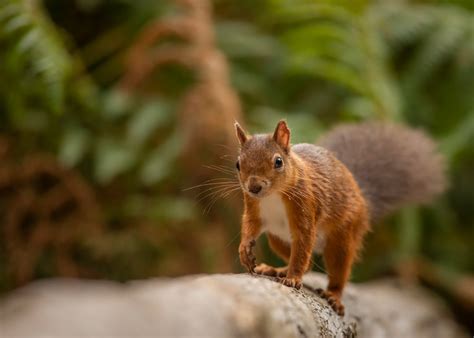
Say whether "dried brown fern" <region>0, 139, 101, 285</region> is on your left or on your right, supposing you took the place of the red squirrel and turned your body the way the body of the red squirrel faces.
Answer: on your right

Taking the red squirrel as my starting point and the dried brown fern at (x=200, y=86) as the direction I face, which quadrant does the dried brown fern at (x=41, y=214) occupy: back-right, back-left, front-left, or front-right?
front-left

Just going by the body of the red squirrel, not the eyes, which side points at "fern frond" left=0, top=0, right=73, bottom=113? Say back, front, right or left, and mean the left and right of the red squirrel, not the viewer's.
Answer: right

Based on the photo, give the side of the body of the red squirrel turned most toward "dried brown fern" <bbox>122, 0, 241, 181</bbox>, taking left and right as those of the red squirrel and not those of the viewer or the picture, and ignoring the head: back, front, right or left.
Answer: right

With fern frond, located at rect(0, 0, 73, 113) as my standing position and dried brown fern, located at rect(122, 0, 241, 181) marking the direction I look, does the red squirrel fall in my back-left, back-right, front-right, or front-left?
front-right

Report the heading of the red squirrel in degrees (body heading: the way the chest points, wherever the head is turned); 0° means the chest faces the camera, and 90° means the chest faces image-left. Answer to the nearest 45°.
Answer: approximately 45°
